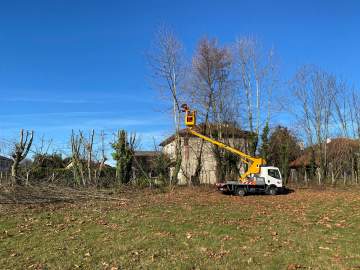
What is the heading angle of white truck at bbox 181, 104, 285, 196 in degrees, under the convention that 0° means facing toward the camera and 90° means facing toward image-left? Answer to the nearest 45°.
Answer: approximately 270°

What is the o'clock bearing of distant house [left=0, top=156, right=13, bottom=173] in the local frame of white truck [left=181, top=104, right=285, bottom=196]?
The distant house is roughly at 6 o'clock from the white truck.

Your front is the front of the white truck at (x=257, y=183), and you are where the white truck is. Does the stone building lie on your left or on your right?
on your left

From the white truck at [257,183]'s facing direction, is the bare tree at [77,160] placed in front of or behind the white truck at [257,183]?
behind

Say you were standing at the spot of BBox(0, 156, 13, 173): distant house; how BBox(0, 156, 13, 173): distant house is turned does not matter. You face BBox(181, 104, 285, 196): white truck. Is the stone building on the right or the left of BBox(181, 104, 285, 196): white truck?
left

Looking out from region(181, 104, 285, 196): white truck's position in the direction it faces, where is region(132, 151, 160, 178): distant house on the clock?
The distant house is roughly at 7 o'clock from the white truck.
